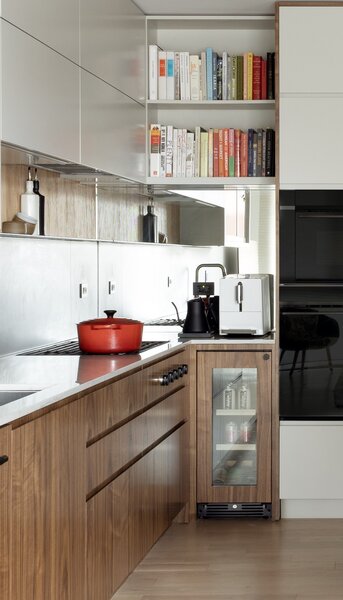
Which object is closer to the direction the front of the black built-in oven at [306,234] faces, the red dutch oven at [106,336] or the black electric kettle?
the red dutch oven

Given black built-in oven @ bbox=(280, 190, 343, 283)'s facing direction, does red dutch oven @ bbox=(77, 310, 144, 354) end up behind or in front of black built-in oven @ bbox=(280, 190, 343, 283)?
in front

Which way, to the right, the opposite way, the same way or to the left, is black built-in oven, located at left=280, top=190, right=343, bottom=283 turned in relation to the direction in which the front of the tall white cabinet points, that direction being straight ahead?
the same way

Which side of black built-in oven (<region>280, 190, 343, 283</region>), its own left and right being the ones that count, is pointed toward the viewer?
front

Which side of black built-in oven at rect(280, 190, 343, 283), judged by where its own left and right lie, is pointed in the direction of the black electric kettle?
right

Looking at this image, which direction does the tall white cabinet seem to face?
toward the camera

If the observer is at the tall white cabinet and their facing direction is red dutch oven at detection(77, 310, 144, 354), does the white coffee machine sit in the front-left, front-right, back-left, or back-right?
front-right

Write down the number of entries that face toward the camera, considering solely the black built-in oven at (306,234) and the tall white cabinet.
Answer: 2

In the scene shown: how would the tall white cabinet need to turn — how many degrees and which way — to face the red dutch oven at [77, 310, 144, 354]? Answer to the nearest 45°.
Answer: approximately 45° to its right
